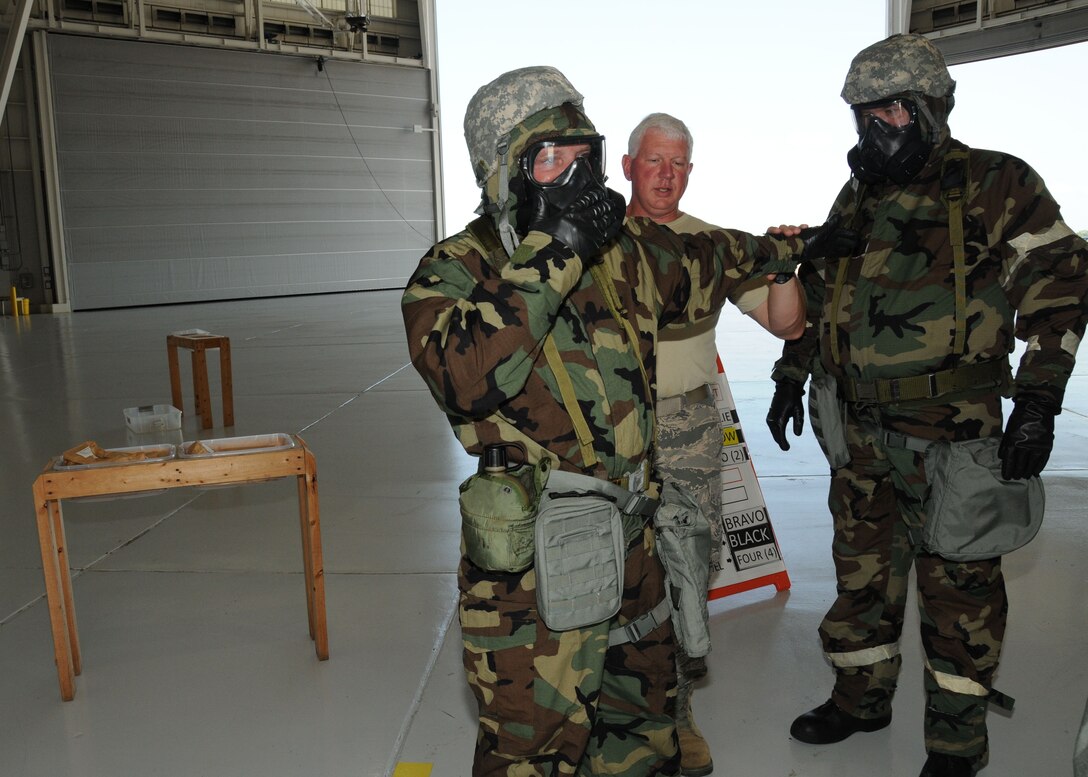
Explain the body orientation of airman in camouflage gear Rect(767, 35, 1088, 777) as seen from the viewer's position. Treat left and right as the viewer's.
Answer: facing the viewer and to the left of the viewer

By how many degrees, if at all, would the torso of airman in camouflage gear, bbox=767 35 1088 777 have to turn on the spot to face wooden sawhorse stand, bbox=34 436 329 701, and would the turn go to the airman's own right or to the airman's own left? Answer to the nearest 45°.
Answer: approximately 45° to the airman's own right

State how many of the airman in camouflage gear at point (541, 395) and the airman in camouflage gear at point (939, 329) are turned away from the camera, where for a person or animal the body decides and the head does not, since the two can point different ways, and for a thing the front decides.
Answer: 0

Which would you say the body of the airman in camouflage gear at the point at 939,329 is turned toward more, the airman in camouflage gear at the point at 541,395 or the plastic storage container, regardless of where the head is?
the airman in camouflage gear

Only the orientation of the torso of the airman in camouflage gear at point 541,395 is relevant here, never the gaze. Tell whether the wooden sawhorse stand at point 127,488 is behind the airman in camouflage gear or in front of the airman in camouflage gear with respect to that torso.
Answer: behind

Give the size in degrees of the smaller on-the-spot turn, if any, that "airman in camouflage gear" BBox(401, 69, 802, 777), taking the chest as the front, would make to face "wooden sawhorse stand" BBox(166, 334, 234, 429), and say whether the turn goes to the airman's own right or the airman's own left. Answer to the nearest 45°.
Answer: approximately 180°

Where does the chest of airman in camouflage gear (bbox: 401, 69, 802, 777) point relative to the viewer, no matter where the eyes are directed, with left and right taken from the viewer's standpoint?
facing the viewer and to the right of the viewer

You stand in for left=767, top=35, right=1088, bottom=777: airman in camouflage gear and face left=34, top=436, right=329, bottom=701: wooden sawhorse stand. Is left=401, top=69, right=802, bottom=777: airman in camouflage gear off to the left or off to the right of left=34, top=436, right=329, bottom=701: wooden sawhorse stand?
left

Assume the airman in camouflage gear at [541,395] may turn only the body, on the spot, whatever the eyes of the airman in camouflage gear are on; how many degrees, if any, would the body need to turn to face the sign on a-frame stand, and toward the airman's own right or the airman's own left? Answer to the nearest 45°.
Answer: approximately 135° to the airman's own left

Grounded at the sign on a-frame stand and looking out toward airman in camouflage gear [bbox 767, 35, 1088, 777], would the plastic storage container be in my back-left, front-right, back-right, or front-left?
back-right
